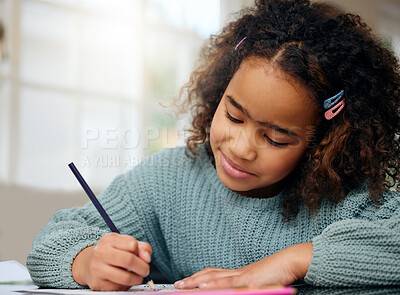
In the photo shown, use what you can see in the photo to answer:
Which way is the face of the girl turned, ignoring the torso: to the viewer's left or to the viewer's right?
to the viewer's left

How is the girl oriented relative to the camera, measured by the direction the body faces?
toward the camera
